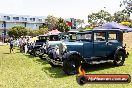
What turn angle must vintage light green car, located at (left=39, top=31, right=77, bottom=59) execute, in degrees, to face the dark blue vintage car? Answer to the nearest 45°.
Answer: approximately 45° to its left

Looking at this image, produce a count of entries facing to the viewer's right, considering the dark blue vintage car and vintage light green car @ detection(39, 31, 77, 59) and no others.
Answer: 0

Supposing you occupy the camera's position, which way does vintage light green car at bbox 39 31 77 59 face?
facing the viewer and to the left of the viewer

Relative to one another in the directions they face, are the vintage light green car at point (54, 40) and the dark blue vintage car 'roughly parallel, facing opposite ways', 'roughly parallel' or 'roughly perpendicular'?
roughly parallel

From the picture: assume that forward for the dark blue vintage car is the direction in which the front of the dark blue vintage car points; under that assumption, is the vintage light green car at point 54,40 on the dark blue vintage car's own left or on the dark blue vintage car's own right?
on the dark blue vintage car's own right
